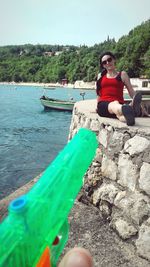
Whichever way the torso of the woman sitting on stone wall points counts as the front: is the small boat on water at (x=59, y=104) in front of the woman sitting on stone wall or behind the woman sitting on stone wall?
behind

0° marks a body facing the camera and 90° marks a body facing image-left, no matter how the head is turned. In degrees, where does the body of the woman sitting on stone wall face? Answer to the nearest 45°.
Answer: approximately 315°
